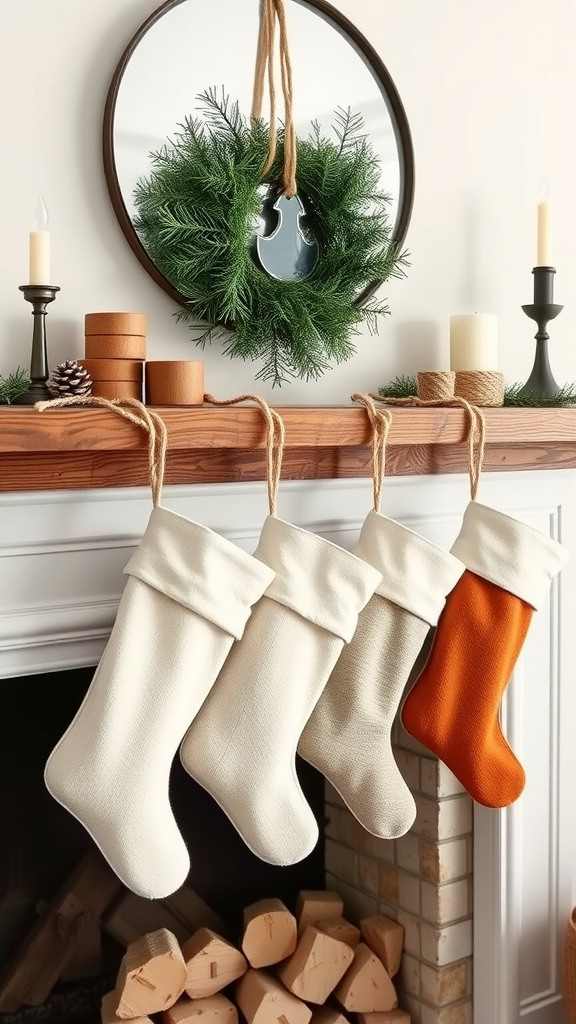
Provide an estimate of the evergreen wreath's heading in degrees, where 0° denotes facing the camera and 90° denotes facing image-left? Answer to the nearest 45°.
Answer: approximately 0°
